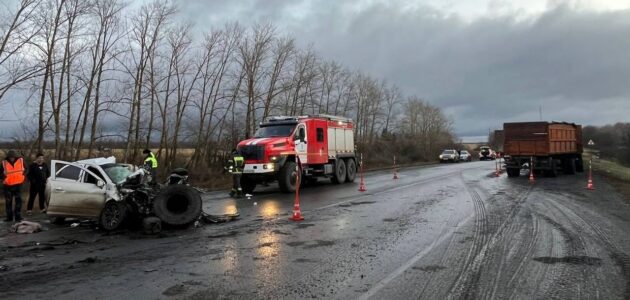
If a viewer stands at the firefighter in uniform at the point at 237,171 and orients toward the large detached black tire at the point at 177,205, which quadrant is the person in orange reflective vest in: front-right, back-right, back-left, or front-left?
front-right

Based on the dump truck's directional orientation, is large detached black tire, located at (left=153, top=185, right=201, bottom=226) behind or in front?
behind

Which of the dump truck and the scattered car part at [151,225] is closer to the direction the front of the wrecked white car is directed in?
the scattered car part

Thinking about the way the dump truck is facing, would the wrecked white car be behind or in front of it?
behind

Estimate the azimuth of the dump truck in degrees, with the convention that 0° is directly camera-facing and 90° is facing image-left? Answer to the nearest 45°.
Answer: approximately 225°

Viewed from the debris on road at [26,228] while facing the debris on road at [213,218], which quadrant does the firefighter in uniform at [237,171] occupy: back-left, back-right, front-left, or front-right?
front-left

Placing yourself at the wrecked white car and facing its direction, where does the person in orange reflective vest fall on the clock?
The person in orange reflective vest is roughly at 6 o'clock from the wrecked white car.

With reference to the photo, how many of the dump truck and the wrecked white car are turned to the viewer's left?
0

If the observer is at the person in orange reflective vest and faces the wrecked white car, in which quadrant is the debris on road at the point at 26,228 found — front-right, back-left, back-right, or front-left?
front-right

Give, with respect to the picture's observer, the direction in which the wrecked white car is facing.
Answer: facing the viewer and to the right of the viewer

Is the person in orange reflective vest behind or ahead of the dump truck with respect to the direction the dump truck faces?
behind

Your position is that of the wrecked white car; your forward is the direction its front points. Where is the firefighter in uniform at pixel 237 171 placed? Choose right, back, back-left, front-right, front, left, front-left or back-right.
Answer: left

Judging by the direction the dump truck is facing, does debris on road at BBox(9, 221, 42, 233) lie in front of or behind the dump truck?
behind
